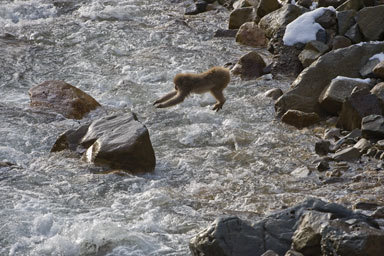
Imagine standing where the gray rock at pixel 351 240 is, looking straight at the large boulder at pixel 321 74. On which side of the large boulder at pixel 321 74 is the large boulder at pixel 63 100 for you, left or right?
left

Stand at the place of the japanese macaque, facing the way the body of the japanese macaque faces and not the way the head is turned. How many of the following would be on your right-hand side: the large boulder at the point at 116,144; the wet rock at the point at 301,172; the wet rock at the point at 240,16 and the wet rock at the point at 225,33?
2
